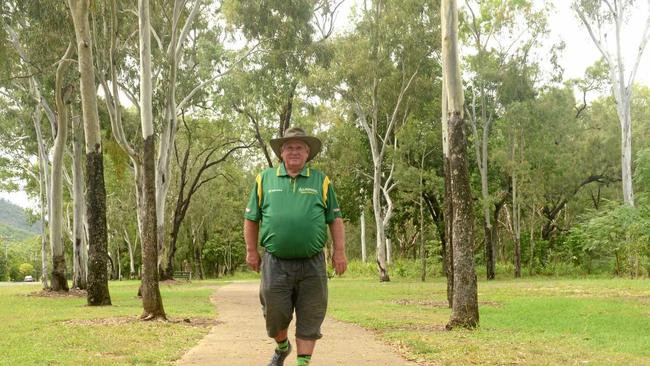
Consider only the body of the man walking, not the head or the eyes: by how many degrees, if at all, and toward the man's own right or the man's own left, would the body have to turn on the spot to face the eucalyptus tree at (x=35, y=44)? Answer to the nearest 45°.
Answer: approximately 135° to the man's own right

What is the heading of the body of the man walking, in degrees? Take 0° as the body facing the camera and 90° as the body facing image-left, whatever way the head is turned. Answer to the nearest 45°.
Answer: approximately 0°

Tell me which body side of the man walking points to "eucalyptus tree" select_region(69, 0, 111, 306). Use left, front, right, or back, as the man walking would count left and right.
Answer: back

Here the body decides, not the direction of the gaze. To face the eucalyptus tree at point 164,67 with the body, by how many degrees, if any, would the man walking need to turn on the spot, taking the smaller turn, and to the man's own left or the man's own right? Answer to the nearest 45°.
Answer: approximately 180°

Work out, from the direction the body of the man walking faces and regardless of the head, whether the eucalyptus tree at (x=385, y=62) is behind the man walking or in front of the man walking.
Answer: behind

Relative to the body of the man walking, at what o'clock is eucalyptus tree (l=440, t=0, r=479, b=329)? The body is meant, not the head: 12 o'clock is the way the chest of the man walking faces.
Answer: The eucalyptus tree is roughly at 7 o'clock from the man walking.

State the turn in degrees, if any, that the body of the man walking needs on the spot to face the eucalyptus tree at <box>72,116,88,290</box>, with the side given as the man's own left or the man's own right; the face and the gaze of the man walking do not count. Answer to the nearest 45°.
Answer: approximately 180°

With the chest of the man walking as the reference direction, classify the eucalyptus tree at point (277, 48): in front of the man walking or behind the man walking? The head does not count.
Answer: behind
